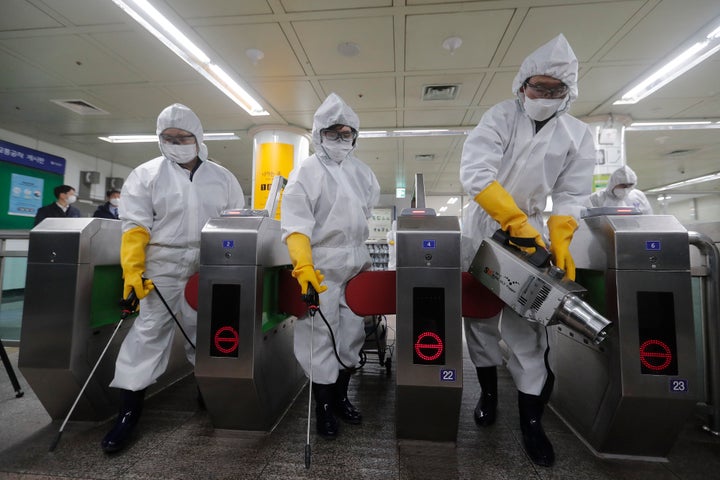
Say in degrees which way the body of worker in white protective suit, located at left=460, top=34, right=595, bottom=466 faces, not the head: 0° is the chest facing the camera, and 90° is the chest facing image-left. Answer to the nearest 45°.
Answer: approximately 0°

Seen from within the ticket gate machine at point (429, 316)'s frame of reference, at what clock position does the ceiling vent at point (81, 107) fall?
The ceiling vent is roughly at 4 o'clock from the ticket gate machine.

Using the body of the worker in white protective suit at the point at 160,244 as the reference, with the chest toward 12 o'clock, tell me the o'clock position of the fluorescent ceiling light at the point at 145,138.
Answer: The fluorescent ceiling light is roughly at 6 o'clock from the worker in white protective suit.

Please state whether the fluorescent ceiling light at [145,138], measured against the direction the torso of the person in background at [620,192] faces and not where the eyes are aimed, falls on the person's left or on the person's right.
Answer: on the person's right

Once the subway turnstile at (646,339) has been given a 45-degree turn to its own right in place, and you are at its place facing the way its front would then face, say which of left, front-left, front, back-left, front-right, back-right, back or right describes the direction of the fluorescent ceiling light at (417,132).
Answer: right

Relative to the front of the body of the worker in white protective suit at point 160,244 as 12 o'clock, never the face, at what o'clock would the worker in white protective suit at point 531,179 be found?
the worker in white protective suit at point 531,179 is roughly at 10 o'clock from the worker in white protective suit at point 160,244.

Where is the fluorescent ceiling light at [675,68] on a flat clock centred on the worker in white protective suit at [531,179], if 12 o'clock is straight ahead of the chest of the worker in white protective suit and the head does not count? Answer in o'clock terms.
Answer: The fluorescent ceiling light is roughly at 7 o'clock from the worker in white protective suit.
